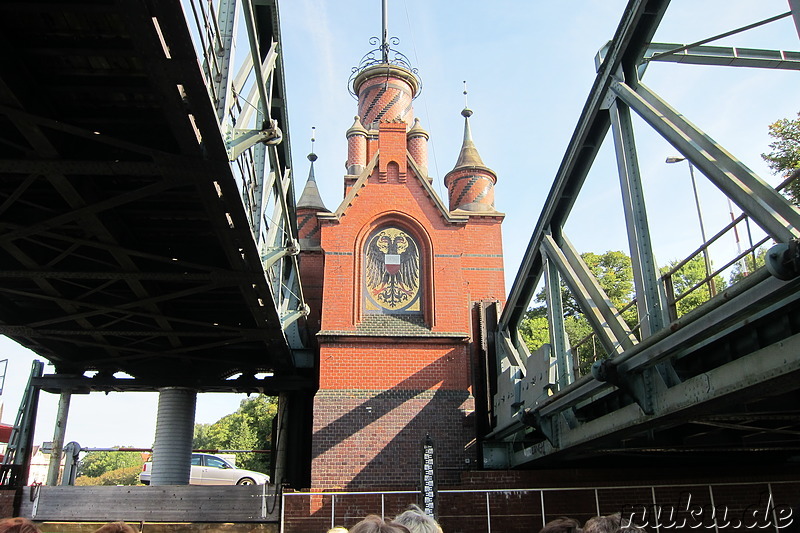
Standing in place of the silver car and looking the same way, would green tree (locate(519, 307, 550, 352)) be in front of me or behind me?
in front

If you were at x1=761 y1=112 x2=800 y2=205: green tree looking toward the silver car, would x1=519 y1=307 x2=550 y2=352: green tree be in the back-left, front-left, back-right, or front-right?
front-right

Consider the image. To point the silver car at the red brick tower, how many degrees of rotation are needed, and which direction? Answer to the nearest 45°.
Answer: approximately 45° to its right

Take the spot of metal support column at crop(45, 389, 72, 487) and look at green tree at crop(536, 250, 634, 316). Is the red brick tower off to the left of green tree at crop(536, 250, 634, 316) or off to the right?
right

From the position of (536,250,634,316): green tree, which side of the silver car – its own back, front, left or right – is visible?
front

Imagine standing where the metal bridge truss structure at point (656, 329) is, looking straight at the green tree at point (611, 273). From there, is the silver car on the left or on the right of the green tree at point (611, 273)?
left

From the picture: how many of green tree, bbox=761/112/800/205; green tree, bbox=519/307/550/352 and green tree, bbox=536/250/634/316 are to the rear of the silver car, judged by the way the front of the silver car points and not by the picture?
0

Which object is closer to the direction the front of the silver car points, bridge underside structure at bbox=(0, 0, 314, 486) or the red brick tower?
the red brick tower

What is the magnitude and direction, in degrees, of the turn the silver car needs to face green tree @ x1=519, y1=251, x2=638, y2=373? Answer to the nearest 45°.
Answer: approximately 45° to its left

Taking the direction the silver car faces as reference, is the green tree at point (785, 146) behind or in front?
in front

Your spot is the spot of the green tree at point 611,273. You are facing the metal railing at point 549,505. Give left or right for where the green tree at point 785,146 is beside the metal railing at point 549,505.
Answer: left

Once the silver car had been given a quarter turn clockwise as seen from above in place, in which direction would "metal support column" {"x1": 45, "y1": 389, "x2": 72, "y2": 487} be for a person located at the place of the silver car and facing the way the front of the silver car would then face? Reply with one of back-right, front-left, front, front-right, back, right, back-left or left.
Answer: front-right

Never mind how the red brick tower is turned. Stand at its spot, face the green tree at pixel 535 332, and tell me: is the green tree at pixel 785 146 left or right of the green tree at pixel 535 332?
right

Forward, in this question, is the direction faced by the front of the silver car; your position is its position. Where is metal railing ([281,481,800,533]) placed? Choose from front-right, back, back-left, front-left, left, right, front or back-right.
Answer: front-right

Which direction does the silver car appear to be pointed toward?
to the viewer's right
